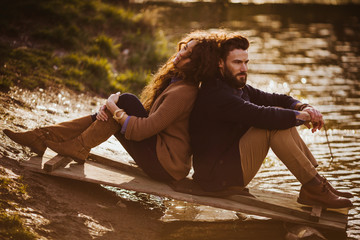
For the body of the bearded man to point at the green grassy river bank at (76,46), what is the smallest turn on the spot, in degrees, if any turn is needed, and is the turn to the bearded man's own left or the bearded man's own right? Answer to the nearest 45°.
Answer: approximately 135° to the bearded man's own left

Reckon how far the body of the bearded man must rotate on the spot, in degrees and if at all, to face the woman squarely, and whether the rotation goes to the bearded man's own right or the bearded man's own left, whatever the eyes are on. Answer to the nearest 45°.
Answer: approximately 180°

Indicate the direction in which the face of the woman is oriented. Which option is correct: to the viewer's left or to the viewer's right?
to the viewer's left

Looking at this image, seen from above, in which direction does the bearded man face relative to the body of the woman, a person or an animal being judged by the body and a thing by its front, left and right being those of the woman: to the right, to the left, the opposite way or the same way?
the opposite way

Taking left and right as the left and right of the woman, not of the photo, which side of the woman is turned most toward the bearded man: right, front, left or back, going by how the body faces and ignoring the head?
back

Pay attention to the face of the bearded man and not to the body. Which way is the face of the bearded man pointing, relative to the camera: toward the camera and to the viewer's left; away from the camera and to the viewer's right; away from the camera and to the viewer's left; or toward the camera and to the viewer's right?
toward the camera and to the viewer's right

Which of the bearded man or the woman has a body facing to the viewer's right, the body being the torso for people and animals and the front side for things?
the bearded man

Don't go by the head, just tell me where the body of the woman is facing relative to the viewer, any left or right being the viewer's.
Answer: facing to the left of the viewer

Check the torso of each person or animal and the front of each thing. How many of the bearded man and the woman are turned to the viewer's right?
1

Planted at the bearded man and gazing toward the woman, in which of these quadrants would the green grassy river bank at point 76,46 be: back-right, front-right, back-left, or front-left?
front-right

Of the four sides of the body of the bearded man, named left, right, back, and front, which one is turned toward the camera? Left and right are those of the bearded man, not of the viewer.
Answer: right
